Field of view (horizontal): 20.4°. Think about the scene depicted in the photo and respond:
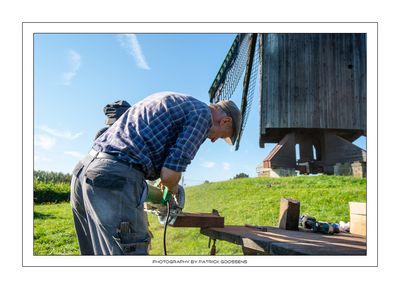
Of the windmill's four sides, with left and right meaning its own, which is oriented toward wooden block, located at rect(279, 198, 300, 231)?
left

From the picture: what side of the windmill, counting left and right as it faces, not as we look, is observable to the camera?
left

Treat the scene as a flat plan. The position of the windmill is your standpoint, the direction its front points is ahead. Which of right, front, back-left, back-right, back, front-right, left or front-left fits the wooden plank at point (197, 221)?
left

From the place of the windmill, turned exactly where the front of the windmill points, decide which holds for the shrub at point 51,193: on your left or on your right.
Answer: on your left
